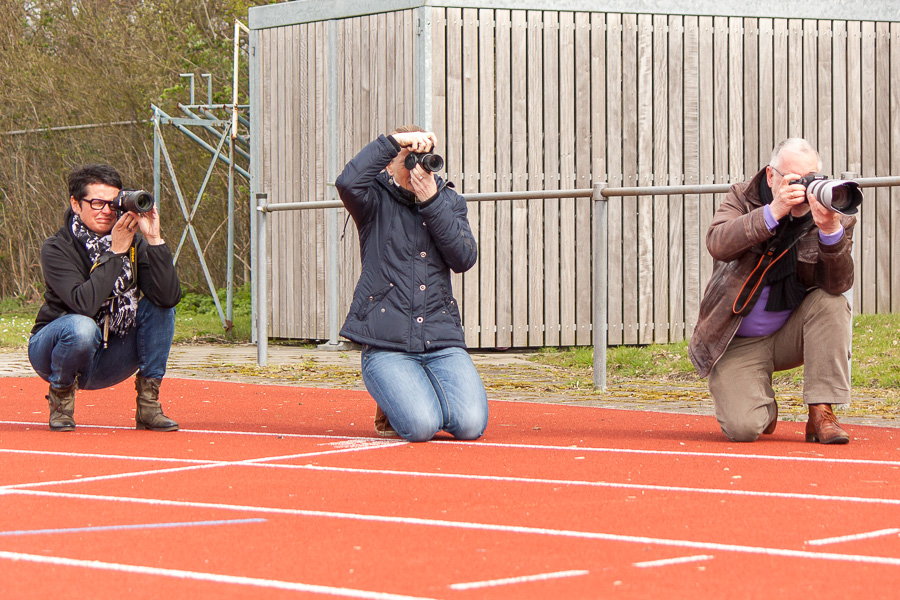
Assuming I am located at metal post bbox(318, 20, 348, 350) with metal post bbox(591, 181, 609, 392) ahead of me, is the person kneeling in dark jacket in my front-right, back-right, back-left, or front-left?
front-right

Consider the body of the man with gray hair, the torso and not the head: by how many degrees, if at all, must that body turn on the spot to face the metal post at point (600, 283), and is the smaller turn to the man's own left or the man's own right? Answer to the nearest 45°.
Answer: approximately 180°

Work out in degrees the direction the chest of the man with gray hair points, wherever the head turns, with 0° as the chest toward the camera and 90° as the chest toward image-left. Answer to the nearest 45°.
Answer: approximately 315°

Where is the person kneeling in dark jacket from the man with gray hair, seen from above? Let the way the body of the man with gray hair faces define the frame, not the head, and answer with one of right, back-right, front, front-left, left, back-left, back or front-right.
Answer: back-right

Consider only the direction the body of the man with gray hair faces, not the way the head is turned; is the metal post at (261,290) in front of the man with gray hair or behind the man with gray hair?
behind

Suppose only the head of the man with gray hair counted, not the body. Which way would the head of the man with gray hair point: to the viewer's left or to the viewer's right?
to the viewer's right

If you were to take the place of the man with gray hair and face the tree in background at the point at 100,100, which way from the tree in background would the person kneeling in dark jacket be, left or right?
left

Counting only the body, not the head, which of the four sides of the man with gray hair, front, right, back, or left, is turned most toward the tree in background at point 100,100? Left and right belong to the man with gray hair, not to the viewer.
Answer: back
